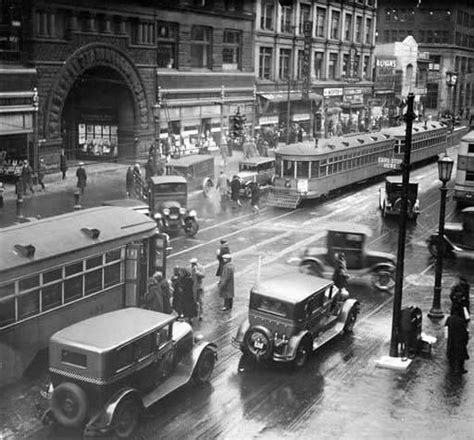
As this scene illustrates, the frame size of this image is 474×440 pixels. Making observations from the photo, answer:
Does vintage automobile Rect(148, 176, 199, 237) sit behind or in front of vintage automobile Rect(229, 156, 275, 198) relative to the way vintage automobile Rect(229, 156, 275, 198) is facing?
in front

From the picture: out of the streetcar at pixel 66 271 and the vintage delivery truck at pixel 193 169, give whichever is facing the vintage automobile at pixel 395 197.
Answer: the streetcar

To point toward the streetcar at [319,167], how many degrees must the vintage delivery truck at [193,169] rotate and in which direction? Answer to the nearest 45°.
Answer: approximately 135° to its left

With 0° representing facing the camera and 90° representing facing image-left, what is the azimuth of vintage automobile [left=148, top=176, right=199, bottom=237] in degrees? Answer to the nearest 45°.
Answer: approximately 315°

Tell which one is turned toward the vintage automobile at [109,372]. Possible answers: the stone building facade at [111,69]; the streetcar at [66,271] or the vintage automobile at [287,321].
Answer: the stone building facade

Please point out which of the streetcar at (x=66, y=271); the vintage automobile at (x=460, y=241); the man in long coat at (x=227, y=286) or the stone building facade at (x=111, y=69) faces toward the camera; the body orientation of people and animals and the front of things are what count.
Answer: the stone building facade

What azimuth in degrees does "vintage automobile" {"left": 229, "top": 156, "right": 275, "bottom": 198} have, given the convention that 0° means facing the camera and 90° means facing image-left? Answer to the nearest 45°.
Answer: approximately 45°

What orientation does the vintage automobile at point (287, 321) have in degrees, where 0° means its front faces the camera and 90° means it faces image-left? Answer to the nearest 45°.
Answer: approximately 225°

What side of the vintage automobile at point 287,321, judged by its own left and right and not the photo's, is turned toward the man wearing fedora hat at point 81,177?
left

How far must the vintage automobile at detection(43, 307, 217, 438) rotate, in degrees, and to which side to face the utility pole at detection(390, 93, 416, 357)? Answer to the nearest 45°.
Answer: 0° — it already faces it

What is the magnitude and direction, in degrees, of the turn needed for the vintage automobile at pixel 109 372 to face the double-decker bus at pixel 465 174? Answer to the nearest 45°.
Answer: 0° — it already faces it
